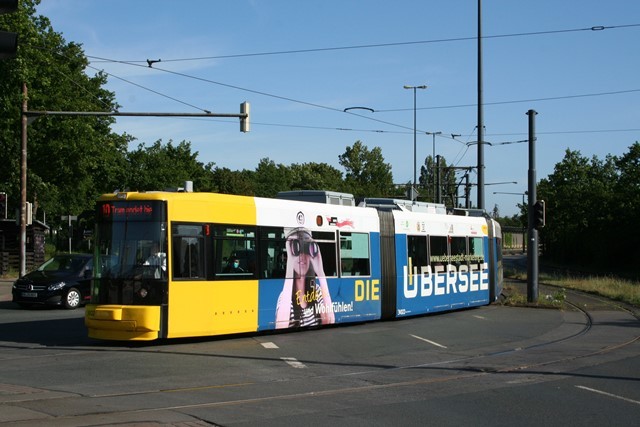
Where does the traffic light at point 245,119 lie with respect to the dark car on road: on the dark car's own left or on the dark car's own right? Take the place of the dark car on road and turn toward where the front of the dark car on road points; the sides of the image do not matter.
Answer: on the dark car's own left

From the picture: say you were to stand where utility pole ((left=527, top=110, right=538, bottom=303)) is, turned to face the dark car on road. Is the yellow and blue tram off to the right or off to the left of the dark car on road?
left

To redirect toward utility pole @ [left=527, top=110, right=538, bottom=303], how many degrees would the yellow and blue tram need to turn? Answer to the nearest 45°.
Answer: approximately 180°

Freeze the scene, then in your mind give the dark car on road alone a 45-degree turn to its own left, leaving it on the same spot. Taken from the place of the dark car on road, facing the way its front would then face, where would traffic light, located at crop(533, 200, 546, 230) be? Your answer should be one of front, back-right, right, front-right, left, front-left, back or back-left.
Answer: left
